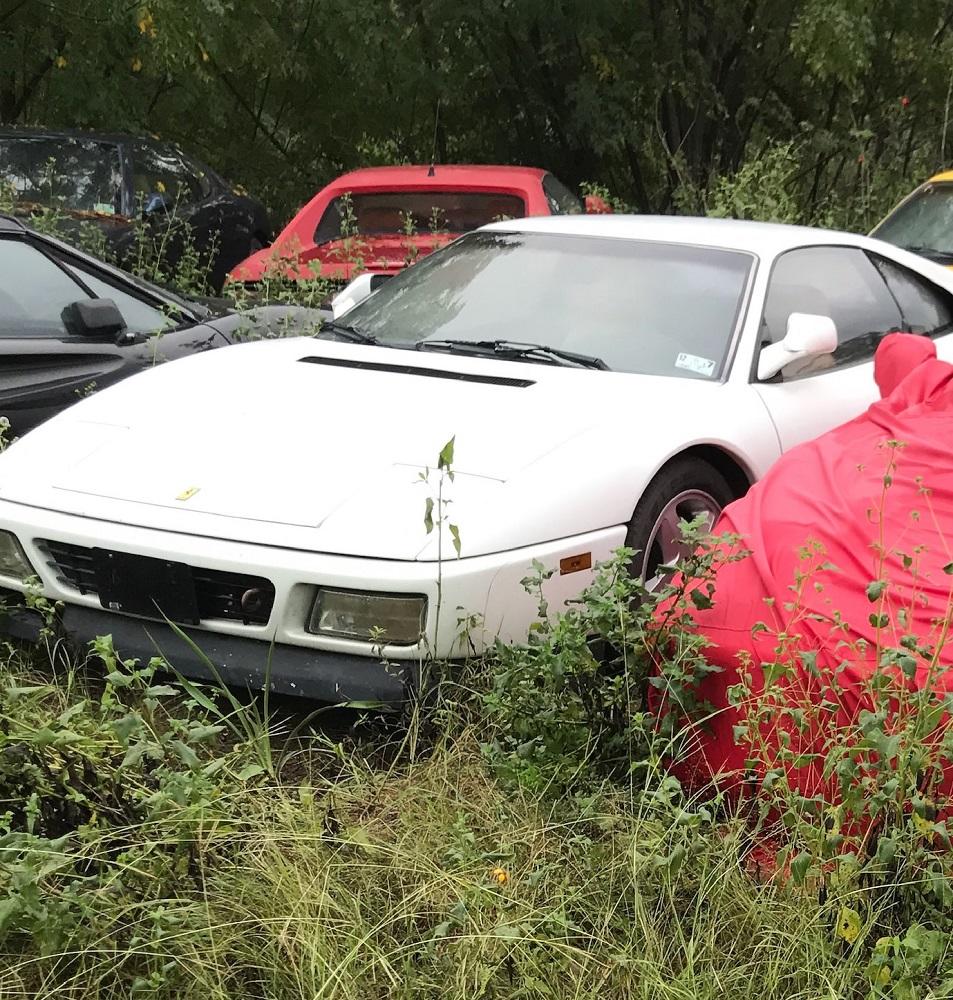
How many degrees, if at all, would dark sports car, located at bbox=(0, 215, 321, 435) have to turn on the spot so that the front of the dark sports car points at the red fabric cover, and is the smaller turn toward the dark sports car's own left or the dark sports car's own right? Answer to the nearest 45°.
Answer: approximately 45° to the dark sports car's own right

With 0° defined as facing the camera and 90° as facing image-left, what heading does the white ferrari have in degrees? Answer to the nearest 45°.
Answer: approximately 45°

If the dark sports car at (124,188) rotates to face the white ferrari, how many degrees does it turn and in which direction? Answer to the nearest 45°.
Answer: approximately 90° to its left

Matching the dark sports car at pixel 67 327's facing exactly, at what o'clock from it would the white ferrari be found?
The white ferrari is roughly at 2 o'clock from the dark sports car.

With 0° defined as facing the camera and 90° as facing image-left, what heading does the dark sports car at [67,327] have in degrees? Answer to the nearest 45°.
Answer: approximately 270°

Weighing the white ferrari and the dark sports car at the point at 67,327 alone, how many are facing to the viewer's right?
1

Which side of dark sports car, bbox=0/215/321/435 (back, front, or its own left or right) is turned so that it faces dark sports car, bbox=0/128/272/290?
left

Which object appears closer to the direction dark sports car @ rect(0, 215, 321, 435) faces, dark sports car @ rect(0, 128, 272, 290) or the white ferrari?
the white ferrari
